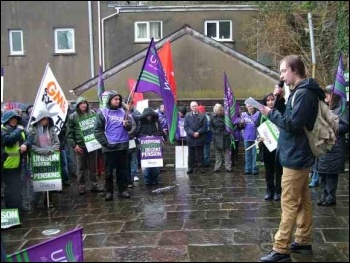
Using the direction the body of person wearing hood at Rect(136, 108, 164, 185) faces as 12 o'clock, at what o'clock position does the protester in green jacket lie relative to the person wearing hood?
The protester in green jacket is roughly at 2 o'clock from the person wearing hood.

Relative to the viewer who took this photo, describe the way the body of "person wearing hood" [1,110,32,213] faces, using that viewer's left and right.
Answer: facing the viewer and to the right of the viewer

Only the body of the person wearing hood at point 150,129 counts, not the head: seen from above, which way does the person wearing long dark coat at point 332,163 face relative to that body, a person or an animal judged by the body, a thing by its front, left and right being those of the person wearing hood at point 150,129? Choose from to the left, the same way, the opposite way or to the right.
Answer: to the right

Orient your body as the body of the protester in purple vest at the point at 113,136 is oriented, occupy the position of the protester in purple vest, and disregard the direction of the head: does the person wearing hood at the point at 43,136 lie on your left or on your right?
on your right

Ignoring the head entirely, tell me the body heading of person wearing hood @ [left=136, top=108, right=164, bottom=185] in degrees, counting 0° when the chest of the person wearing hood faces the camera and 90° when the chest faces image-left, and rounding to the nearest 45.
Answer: approximately 0°

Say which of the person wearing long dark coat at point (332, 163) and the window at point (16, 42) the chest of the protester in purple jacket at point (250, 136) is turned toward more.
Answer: the person wearing long dark coat

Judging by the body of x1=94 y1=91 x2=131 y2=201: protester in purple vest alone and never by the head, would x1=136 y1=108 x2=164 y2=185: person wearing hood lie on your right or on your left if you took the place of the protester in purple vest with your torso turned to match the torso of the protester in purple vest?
on your left

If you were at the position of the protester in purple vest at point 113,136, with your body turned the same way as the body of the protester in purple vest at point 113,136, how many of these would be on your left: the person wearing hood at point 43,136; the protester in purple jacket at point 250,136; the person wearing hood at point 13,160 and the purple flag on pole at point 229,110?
2
